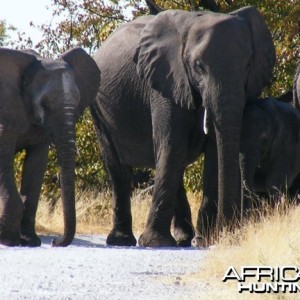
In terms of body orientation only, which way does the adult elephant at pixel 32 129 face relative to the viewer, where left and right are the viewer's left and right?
facing the viewer and to the right of the viewer

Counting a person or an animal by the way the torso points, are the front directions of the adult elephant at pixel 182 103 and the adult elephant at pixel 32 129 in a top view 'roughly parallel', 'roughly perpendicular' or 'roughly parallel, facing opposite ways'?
roughly parallel

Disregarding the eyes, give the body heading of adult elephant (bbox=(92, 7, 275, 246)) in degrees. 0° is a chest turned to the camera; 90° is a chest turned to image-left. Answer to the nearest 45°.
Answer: approximately 315°

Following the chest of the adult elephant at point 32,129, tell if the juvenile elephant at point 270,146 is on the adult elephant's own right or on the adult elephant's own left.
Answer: on the adult elephant's own left

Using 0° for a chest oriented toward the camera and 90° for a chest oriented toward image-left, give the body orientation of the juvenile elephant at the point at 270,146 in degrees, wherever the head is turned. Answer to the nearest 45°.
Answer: approximately 45°

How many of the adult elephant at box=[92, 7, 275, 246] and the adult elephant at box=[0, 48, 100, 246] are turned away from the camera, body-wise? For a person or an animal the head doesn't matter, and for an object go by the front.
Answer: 0

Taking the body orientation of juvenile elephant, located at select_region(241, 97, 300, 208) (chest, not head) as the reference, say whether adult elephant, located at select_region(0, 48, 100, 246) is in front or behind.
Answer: in front
